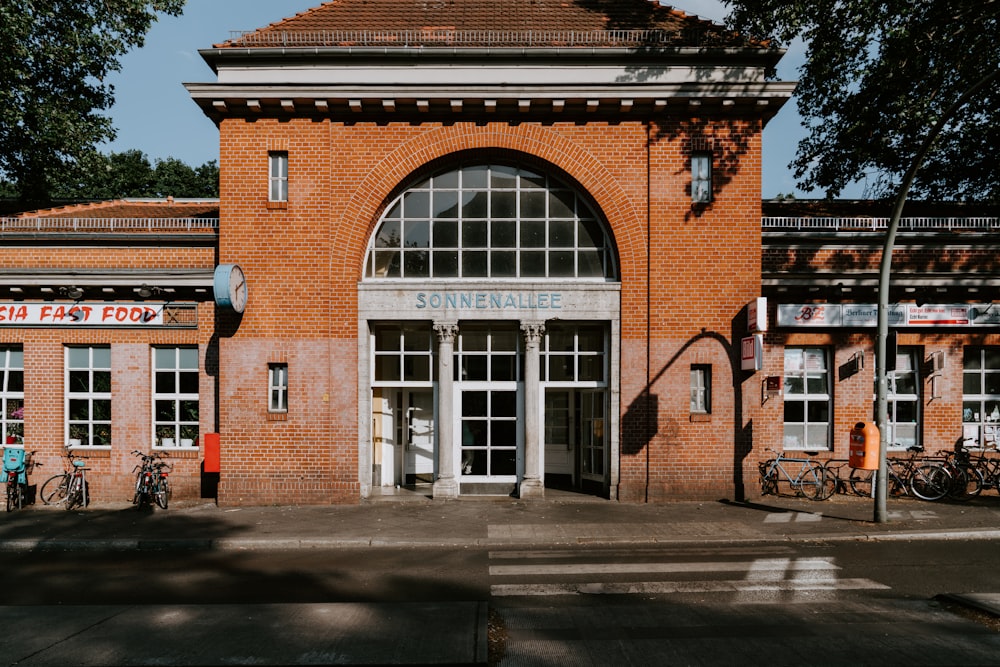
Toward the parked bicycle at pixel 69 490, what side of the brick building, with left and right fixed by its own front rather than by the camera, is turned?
right

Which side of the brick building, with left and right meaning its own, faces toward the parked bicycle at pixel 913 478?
left

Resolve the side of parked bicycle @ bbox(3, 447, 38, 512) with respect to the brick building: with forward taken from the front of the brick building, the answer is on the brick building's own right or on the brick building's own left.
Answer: on the brick building's own right

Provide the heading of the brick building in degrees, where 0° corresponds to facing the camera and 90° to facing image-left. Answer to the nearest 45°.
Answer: approximately 0°

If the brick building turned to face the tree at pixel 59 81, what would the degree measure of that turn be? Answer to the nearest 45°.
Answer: approximately 135° to its right
